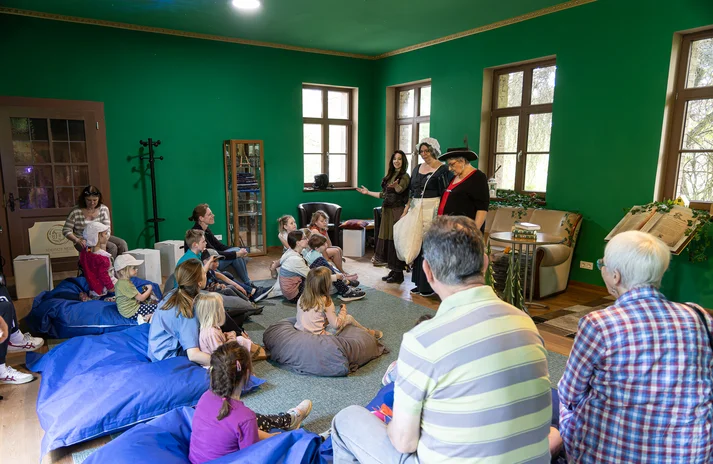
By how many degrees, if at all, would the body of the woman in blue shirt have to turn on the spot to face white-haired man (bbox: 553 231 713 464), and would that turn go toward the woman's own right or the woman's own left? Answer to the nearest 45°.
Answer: approximately 90° to the woman's own right

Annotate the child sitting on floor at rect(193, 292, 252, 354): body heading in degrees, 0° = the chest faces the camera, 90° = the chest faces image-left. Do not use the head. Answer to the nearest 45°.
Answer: approximately 225°

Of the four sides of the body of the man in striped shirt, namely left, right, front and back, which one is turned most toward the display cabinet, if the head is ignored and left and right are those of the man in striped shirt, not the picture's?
front

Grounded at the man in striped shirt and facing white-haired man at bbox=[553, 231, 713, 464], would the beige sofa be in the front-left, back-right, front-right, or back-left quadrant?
front-left

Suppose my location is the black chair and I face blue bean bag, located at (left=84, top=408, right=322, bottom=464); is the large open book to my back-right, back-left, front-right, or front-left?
front-left

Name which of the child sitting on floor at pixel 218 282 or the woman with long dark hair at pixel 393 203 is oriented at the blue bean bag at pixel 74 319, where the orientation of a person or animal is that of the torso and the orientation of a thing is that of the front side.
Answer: the woman with long dark hair

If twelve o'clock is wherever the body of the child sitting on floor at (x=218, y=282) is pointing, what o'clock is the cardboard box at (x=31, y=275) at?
The cardboard box is roughly at 7 o'clock from the child sitting on floor.

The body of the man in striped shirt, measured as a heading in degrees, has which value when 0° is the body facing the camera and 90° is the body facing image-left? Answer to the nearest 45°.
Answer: approximately 135°

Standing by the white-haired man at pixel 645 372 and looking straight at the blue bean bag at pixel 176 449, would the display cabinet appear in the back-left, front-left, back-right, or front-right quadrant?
front-right

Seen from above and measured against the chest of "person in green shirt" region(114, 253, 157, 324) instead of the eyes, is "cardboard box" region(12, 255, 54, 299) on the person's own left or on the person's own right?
on the person's own left

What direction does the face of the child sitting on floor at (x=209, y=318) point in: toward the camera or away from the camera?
away from the camera

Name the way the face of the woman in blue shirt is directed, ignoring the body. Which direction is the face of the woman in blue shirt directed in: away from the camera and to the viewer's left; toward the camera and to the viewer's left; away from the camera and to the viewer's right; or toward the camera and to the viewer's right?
away from the camera and to the viewer's right

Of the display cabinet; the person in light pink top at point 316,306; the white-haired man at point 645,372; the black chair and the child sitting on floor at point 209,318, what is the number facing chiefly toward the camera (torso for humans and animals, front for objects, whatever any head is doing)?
2

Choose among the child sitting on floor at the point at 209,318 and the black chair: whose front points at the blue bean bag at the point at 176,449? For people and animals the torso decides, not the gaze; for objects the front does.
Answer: the black chair

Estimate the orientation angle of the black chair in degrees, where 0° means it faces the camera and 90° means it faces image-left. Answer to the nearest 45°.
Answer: approximately 0°

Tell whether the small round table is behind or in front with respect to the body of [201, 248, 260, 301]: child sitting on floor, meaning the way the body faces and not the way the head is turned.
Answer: in front

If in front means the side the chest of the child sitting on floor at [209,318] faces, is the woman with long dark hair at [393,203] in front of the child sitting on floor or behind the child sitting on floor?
in front

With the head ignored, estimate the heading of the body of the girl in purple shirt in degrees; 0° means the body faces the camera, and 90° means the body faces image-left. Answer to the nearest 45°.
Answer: approximately 225°

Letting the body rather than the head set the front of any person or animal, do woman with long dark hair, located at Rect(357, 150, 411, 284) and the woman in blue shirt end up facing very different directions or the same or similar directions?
very different directions

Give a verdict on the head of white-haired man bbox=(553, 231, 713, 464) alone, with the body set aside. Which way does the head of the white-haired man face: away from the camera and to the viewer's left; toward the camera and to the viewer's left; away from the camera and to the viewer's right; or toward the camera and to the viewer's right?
away from the camera and to the viewer's left

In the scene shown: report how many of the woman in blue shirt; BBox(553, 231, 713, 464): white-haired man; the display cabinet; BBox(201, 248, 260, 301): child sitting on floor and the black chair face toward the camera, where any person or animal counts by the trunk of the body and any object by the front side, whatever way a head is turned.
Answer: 2
